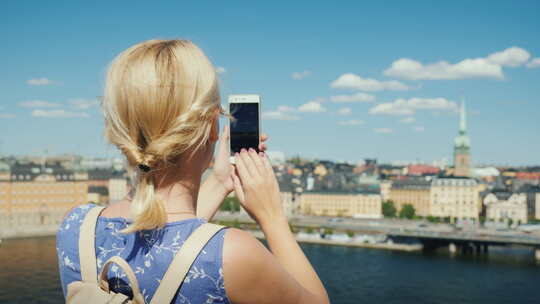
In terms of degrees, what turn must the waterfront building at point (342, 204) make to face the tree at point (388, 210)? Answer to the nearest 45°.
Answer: approximately 90° to its left

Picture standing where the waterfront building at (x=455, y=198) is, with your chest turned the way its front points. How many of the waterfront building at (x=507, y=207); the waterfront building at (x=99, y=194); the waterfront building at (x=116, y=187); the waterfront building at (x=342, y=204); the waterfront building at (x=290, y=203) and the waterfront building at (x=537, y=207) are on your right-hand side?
4

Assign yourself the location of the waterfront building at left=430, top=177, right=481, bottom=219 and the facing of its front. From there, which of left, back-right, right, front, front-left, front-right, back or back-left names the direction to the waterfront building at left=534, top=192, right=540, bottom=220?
left

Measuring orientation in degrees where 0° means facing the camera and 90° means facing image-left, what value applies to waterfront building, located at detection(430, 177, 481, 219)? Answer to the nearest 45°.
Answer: approximately 0°

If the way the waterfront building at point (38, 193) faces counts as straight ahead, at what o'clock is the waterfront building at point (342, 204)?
the waterfront building at point (342, 204) is roughly at 9 o'clock from the waterfront building at point (38, 193).

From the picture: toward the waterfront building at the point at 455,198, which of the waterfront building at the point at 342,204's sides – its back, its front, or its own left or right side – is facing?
left

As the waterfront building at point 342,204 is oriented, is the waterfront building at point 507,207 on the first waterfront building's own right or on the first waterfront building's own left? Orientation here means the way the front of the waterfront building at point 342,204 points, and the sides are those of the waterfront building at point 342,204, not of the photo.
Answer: on the first waterfront building's own left

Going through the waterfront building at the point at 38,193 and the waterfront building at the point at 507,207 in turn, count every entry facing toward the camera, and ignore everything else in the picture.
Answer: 2

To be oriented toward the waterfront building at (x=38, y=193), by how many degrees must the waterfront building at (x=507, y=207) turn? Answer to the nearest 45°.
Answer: approximately 45° to its right

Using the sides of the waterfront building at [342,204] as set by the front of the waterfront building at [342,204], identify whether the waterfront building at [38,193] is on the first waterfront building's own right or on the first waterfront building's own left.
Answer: on the first waterfront building's own right
